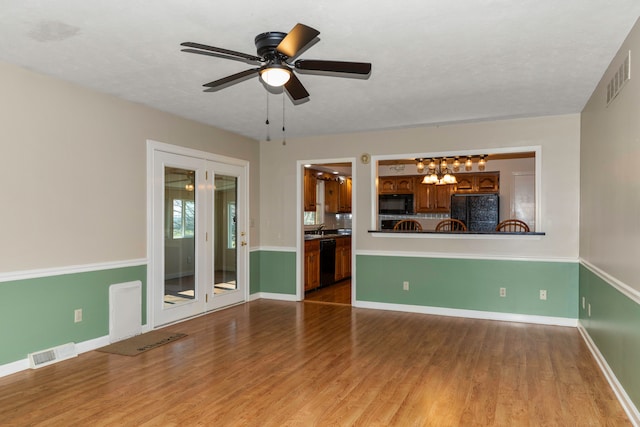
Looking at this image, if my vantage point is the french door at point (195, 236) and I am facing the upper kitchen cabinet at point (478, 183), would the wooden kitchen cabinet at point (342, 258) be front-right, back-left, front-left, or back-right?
front-left

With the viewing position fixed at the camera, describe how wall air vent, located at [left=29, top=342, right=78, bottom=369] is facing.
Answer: facing the viewer and to the right of the viewer

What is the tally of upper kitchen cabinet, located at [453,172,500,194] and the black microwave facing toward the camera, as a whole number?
2

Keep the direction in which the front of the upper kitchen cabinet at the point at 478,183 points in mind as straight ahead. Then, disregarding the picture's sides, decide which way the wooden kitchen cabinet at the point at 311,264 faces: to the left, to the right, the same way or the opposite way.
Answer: to the left

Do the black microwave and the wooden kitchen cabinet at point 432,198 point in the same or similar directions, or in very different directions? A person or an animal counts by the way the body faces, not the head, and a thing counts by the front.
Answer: same or similar directions

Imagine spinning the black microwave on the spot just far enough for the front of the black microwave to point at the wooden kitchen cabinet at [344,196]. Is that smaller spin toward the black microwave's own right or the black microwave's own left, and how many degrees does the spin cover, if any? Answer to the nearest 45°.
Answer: approximately 90° to the black microwave's own right

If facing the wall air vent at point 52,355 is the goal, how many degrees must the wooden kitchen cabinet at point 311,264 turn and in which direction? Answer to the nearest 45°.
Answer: approximately 90° to its right

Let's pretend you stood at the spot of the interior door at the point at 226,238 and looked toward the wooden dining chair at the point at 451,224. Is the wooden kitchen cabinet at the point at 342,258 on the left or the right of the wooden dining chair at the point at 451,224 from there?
left

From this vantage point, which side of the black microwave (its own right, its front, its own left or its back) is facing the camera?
front

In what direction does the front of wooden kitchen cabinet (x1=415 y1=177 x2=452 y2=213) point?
toward the camera

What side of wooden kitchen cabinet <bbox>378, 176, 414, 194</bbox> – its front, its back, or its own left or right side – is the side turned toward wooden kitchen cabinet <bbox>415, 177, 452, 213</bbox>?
left

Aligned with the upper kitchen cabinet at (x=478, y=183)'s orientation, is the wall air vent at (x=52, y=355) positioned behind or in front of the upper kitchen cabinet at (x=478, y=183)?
in front

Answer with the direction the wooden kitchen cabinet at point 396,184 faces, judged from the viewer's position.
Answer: facing the viewer

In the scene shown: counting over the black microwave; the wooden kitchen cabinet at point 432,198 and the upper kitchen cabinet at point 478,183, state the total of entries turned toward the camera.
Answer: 3

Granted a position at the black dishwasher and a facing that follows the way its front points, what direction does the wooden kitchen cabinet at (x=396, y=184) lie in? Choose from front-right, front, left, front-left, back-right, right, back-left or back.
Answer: left
